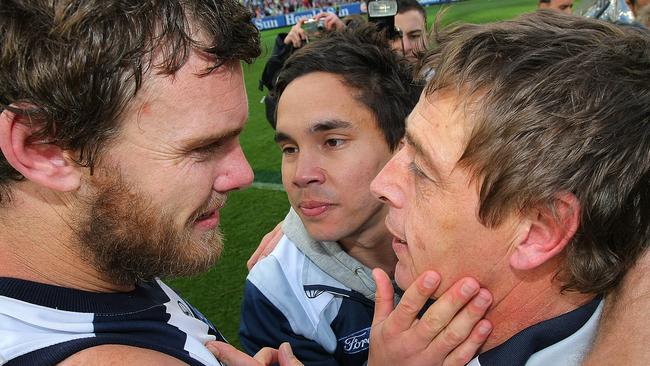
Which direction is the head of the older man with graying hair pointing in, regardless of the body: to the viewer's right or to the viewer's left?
to the viewer's left

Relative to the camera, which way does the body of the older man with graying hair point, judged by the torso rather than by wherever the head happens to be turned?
to the viewer's left

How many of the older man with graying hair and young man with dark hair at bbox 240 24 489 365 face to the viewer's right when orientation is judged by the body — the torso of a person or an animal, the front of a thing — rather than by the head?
0

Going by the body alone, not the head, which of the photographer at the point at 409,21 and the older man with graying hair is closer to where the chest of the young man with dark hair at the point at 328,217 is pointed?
the older man with graying hair

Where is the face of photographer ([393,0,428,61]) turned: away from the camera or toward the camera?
toward the camera

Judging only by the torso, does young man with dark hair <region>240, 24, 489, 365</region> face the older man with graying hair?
no

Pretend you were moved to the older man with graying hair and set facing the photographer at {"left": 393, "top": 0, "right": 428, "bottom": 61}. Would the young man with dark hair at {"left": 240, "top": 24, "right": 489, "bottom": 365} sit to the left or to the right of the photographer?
left

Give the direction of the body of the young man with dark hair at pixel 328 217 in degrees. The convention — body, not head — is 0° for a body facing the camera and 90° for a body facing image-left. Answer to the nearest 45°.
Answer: approximately 45°

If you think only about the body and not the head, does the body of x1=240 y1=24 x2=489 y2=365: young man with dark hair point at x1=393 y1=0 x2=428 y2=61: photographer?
no

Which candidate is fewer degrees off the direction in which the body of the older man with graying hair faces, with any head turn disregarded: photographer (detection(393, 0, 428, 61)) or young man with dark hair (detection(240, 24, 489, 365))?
the young man with dark hair

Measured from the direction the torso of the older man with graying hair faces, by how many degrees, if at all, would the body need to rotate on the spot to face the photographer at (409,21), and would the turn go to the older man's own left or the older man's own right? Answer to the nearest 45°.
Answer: approximately 90° to the older man's own right

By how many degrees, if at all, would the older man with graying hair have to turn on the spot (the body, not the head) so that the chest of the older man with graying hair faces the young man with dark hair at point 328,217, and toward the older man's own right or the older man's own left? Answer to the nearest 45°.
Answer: approximately 45° to the older man's own right
